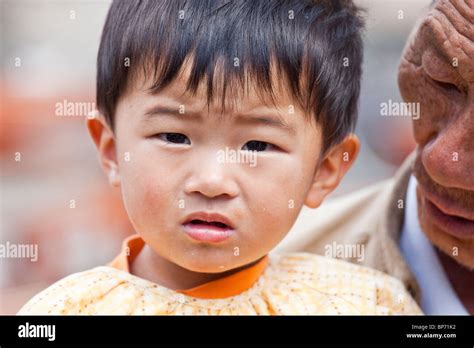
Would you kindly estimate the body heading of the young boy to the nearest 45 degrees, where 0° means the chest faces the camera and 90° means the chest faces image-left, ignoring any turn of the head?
approximately 0°
